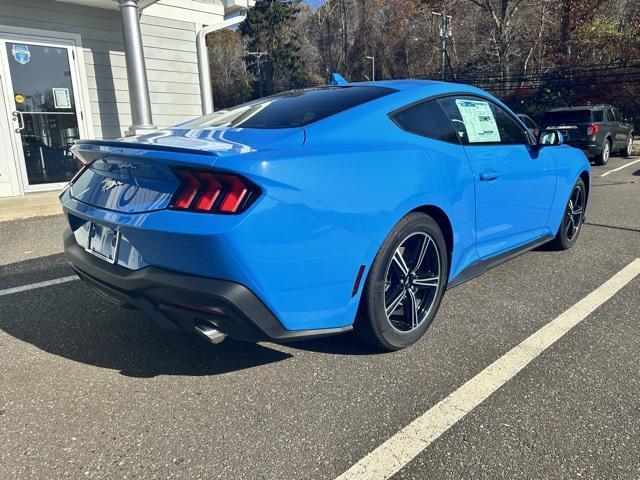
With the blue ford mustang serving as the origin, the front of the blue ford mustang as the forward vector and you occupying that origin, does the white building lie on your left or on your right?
on your left

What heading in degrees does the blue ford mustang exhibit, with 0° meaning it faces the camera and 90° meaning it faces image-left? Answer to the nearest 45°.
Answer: approximately 225°

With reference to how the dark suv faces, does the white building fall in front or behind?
behind

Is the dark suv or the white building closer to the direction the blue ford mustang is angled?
the dark suv

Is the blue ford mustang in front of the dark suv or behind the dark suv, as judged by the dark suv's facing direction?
behind

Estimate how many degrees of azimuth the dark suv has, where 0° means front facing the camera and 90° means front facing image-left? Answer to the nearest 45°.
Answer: approximately 225°
